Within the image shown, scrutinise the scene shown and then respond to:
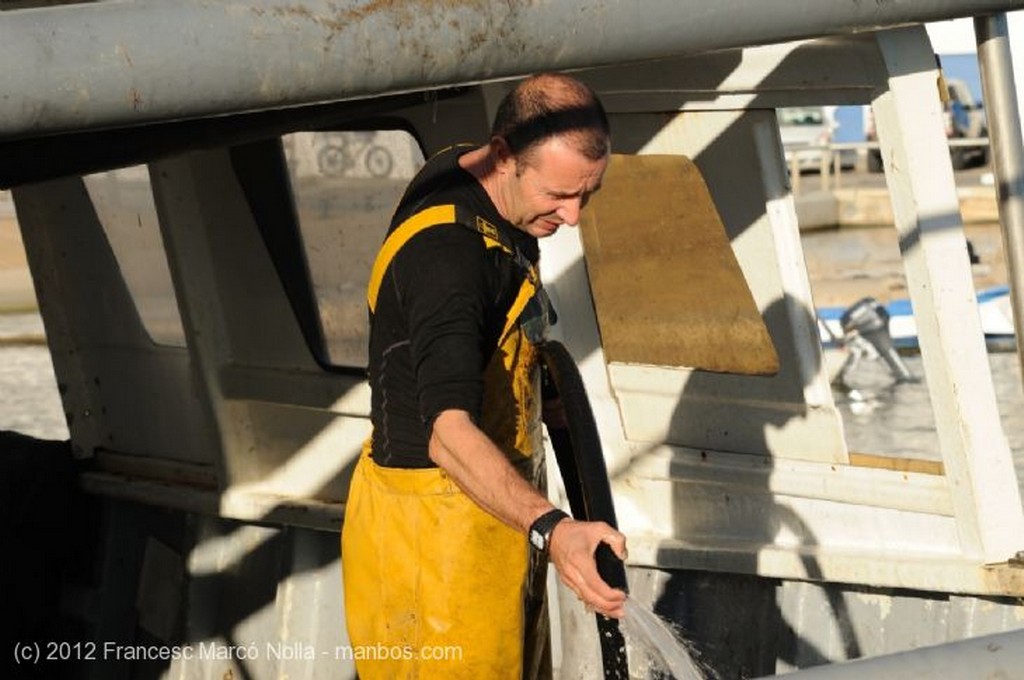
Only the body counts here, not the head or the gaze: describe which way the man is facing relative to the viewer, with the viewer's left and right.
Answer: facing to the right of the viewer

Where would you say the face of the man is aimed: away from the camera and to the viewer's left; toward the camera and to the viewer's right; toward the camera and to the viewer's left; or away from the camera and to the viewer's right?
toward the camera and to the viewer's right

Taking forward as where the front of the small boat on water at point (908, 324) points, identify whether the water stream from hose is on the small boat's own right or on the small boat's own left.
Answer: on the small boat's own right

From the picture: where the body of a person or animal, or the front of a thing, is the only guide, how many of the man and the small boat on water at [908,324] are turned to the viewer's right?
2

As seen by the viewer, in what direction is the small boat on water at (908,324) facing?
to the viewer's right

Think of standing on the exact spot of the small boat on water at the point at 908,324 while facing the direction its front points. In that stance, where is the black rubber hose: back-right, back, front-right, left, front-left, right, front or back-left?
right

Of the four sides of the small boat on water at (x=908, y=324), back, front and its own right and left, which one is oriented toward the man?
right

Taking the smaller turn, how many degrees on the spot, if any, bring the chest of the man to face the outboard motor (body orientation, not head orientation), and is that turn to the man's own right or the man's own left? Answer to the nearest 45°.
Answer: approximately 90° to the man's own left
